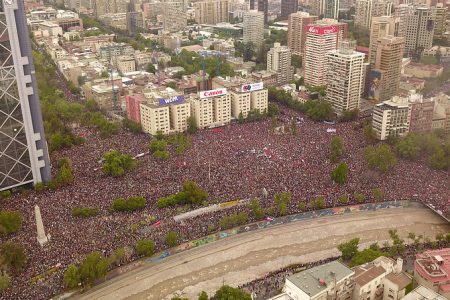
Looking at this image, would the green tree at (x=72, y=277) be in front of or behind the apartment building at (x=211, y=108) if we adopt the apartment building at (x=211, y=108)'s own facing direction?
in front

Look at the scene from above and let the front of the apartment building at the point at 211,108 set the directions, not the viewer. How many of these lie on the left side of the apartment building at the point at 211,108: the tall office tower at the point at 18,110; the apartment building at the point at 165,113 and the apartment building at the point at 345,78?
1

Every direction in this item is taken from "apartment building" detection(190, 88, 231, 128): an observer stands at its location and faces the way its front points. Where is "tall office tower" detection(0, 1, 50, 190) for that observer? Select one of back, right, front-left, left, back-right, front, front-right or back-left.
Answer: front-right

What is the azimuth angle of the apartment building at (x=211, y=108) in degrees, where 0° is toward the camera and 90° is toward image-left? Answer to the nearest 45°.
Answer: approximately 0°

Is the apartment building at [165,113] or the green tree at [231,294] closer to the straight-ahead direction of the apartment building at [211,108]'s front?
the green tree

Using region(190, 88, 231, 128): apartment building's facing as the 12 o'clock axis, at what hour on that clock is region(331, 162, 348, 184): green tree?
The green tree is roughly at 11 o'clock from the apartment building.

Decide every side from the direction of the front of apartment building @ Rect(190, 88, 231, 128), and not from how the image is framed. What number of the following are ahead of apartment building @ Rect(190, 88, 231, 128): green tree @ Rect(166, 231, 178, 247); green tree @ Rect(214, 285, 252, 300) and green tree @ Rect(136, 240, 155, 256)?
3

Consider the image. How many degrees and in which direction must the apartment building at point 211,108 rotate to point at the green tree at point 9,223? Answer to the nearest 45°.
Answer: approximately 45° to its right

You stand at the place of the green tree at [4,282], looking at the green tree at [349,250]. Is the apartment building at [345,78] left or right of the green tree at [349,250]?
left

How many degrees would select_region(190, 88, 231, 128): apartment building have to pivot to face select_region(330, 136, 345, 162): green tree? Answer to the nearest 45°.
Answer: approximately 45° to its left

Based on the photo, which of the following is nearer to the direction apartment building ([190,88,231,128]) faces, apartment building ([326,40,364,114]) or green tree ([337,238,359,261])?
the green tree

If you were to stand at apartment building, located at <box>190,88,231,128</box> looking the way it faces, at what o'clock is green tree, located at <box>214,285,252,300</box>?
The green tree is roughly at 12 o'clock from the apartment building.

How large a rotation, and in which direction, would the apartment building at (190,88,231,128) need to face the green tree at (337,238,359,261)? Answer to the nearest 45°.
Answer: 0° — it already faces it

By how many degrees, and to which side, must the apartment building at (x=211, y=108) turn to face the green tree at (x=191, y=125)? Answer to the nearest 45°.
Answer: approximately 45° to its right
